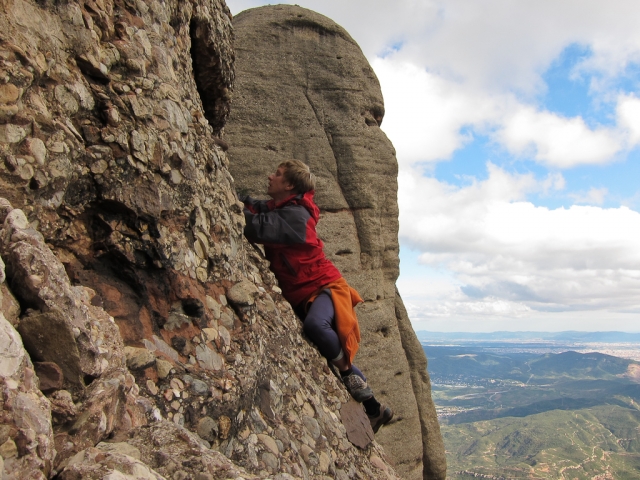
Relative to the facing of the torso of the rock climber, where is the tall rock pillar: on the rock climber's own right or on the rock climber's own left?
on the rock climber's own right

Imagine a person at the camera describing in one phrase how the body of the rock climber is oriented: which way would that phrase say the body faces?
to the viewer's left
